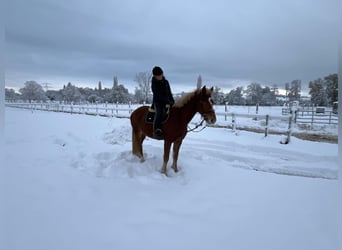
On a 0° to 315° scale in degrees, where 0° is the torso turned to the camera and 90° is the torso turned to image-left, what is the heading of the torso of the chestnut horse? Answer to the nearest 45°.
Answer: approximately 315°
